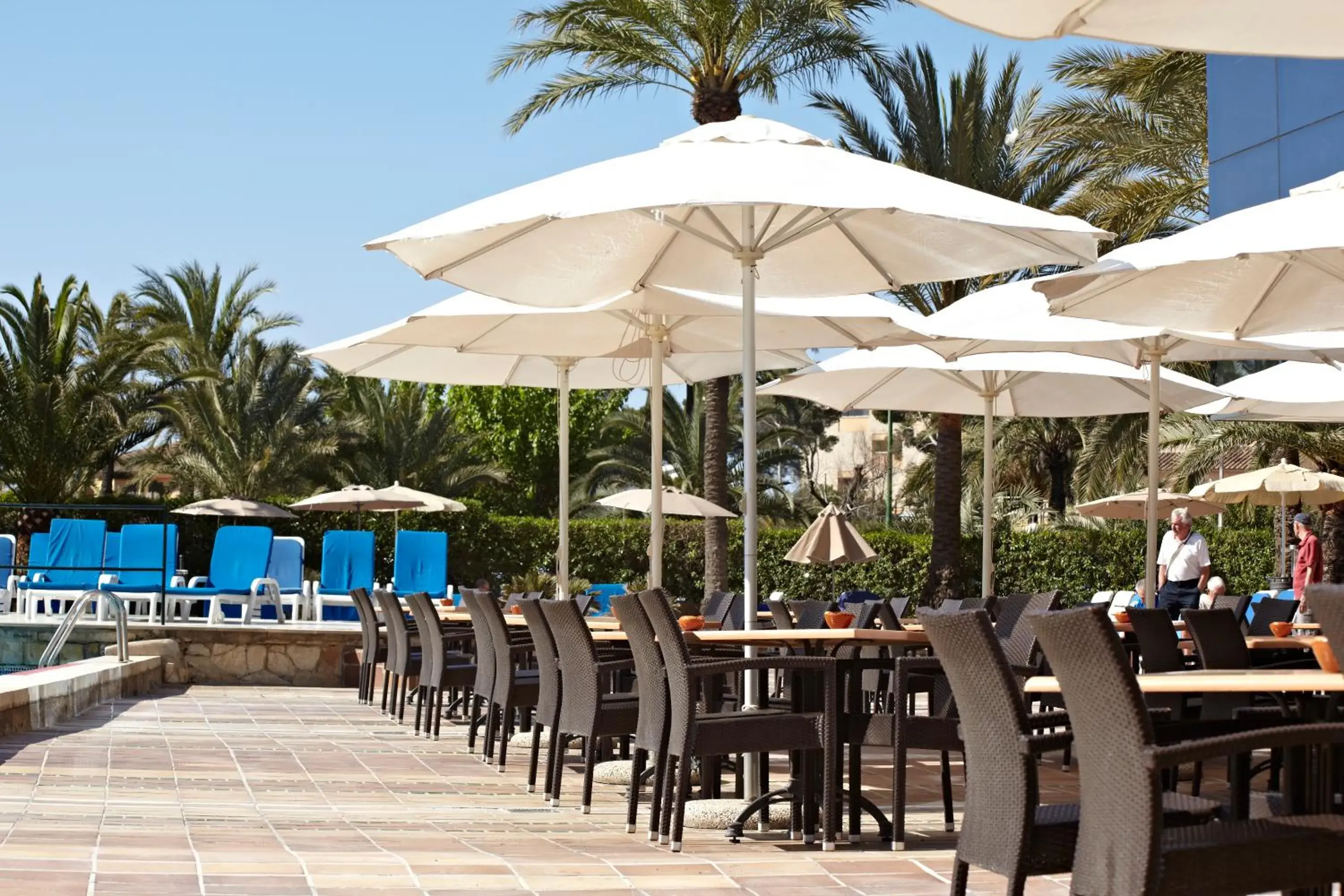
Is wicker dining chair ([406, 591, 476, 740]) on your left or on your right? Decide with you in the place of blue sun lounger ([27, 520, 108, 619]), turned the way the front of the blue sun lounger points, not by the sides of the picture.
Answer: on your left

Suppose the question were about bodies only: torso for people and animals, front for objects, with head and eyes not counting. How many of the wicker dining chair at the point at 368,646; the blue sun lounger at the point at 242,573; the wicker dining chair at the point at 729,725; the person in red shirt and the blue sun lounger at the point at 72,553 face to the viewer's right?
2

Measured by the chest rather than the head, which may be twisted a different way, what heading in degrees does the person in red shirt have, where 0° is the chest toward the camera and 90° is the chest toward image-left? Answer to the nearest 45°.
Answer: approximately 90°

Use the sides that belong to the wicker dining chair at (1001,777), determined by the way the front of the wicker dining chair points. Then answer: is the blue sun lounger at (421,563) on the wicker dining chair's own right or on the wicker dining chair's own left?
on the wicker dining chair's own left

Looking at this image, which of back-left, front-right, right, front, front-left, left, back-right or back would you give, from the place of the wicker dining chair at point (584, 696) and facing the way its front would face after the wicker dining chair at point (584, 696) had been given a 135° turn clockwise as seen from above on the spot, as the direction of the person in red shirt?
back-left

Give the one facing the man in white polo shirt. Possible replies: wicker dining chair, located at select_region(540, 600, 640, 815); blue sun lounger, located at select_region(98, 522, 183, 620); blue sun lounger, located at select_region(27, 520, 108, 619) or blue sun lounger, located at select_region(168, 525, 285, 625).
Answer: the wicker dining chair

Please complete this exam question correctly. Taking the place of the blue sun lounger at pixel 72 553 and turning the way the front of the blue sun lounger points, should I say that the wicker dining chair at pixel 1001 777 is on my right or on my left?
on my left

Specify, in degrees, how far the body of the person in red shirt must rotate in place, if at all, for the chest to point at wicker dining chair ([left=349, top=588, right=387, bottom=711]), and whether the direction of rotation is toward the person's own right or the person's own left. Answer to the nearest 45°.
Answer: approximately 45° to the person's own left

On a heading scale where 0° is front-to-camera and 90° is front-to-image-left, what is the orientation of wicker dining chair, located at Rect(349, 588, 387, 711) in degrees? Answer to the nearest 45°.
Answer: approximately 270°

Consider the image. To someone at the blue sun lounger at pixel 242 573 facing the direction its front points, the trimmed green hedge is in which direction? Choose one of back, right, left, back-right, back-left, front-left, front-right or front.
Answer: back

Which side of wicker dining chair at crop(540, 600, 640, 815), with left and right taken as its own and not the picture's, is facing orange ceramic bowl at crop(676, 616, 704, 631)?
front

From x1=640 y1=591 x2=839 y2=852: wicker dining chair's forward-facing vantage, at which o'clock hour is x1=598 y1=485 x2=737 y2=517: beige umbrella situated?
The beige umbrella is roughly at 9 o'clock from the wicker dining chair.

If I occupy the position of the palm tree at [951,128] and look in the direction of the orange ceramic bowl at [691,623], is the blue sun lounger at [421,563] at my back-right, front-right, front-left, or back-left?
front-right

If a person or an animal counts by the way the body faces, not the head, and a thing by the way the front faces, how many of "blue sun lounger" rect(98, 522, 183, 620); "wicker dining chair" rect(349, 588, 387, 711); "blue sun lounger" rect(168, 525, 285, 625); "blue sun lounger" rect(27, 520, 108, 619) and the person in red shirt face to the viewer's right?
1

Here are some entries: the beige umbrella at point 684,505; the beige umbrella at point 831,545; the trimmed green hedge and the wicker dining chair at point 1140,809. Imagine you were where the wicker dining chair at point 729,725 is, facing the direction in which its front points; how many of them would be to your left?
3

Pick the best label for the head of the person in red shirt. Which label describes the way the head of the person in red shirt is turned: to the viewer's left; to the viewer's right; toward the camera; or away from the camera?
to the viewer's left

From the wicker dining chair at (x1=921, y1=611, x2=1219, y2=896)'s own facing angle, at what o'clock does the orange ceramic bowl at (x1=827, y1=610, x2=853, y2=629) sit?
The orange ceramic bowl is roughly at 10 o'clock from the wicker dining chair.

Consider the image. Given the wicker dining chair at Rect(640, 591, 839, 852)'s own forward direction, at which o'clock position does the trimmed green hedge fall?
The trimmed green hedge is roughly at 9 o'clock from the wicker dining chair.

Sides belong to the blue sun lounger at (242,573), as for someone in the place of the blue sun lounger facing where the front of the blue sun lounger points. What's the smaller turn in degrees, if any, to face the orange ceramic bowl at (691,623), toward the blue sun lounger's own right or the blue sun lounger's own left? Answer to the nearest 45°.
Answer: approximately 45° to the blue sun lounger's own left
